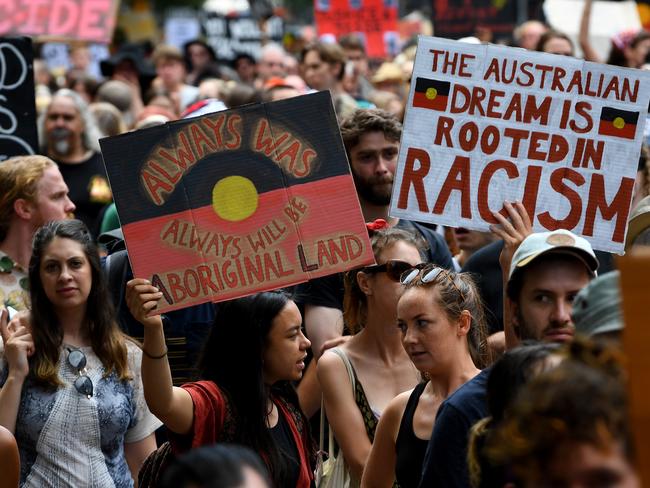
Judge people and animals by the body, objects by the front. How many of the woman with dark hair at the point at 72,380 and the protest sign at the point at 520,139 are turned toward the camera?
2

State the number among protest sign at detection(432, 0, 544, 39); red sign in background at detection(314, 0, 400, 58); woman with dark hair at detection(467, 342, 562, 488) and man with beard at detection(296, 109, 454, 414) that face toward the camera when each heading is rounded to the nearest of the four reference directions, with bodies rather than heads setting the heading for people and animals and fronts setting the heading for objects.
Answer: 3

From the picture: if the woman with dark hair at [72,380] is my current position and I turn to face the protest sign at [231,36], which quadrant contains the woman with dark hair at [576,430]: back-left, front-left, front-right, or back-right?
back-right

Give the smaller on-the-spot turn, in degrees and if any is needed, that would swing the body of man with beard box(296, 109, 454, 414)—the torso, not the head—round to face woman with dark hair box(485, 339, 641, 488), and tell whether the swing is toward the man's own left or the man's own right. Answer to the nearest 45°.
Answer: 0° — they already face them

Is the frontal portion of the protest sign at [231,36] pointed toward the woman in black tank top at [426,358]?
yes

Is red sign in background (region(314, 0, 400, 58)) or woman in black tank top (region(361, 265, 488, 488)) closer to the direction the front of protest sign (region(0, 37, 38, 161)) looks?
the woman in black tank top

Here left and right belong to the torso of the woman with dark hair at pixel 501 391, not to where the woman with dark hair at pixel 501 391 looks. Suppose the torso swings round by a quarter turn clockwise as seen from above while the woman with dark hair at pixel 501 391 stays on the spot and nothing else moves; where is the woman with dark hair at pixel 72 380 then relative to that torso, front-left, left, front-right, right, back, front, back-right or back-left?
back-right

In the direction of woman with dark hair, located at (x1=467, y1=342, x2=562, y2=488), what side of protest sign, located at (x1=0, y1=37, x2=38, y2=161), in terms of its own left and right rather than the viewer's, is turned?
front

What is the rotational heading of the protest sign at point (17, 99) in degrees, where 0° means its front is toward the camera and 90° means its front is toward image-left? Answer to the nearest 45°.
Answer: approximately 0°

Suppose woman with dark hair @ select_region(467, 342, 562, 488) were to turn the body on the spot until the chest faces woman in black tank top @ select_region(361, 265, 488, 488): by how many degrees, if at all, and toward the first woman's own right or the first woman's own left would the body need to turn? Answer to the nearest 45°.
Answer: approximately 90° to the first woman's own left
